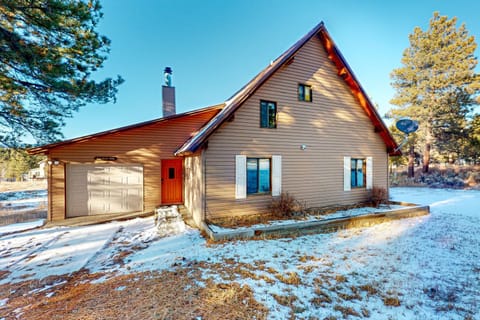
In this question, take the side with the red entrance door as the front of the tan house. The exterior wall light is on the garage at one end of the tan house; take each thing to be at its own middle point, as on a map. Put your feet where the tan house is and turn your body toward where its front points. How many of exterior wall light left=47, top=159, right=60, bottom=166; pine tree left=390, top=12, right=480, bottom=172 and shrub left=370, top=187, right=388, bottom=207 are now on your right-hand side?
1

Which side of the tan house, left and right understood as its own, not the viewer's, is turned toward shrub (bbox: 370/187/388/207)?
left

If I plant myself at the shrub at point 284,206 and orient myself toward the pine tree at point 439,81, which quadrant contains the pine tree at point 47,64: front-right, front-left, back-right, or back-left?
back-left

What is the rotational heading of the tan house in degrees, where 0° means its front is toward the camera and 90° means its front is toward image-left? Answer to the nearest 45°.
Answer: approximately 0°

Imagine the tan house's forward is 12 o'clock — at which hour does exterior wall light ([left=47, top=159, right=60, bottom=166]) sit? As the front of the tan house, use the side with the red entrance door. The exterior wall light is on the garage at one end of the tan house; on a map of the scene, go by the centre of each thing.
The exterior wall light is roughly at 3 o'clock from the tan house.

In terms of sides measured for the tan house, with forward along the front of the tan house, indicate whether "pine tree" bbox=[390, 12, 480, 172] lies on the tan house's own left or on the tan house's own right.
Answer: on the tan house's own left
